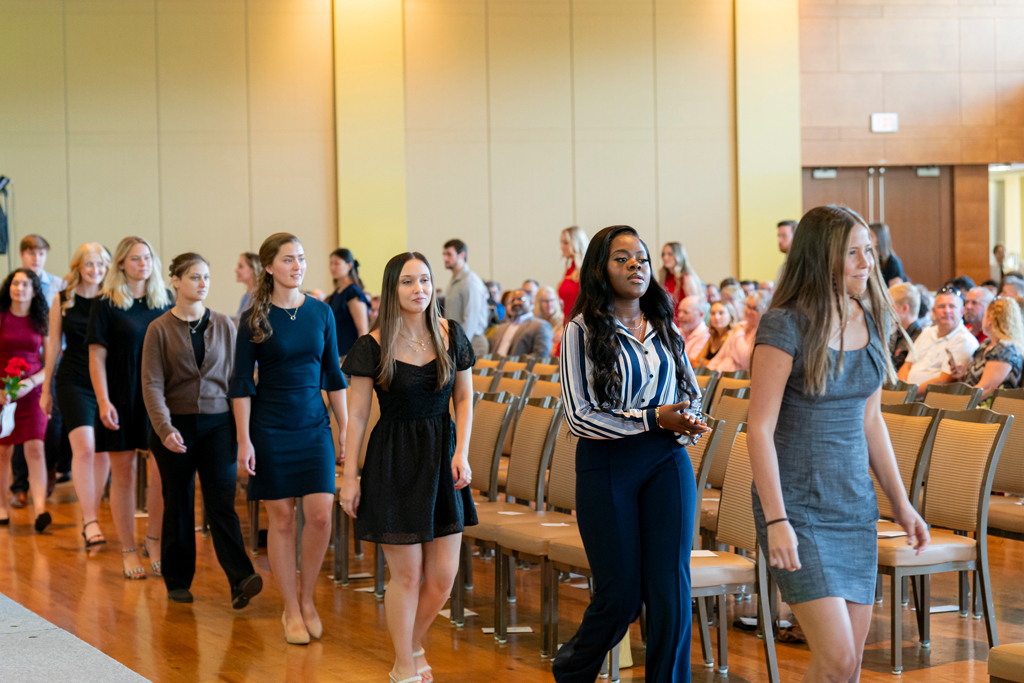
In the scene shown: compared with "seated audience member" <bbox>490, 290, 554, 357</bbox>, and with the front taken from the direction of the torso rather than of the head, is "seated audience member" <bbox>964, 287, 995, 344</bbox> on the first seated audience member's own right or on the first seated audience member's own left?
on the first seated audience member's own left

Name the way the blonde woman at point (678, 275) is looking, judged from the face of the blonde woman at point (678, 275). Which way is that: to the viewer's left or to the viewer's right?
to the viewer's left

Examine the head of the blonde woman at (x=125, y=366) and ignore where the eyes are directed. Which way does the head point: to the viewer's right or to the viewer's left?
to the viewer's right

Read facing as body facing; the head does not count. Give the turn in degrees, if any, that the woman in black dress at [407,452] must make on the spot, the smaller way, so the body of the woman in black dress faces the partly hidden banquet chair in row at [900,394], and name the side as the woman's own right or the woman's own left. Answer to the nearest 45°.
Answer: approximately 90° to the woman's own left

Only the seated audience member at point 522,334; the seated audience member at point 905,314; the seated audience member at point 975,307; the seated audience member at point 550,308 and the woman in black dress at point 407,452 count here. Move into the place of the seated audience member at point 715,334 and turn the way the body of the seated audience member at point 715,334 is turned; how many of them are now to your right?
2

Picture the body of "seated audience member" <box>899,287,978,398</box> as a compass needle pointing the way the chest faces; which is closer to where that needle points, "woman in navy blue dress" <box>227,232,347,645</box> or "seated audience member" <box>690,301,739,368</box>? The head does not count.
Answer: the woman in navy blue dress

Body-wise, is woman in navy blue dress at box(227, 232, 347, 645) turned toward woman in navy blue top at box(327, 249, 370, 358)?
no

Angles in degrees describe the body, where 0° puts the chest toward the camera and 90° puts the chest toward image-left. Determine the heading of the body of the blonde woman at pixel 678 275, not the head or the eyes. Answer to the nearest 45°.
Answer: approximately 45°

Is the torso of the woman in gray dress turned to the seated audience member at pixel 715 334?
no

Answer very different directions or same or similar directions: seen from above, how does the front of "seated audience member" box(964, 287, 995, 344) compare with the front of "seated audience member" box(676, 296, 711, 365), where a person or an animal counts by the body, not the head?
same or similar directions

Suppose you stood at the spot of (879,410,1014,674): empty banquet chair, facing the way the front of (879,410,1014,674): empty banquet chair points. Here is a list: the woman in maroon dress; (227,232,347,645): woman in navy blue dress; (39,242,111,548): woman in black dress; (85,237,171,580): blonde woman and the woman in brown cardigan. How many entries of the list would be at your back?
0

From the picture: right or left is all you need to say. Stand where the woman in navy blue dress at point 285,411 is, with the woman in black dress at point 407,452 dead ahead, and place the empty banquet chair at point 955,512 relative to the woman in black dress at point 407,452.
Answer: left

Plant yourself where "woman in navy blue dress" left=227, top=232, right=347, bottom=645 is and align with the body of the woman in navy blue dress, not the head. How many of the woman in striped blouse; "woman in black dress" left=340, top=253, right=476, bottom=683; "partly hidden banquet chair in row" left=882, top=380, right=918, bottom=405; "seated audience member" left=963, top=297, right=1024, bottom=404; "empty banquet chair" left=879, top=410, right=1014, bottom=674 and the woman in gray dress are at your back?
0

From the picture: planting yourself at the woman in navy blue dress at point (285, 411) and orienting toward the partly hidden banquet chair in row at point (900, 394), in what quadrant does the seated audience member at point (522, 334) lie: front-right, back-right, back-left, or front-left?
front-left

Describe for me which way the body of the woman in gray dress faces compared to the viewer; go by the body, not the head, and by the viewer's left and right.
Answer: facing the viewer and to the right of the viewer

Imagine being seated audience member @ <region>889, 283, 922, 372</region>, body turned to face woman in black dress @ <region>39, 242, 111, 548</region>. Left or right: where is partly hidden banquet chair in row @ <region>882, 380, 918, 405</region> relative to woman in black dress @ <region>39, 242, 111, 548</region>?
left

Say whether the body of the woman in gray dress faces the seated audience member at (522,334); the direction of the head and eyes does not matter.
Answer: no
